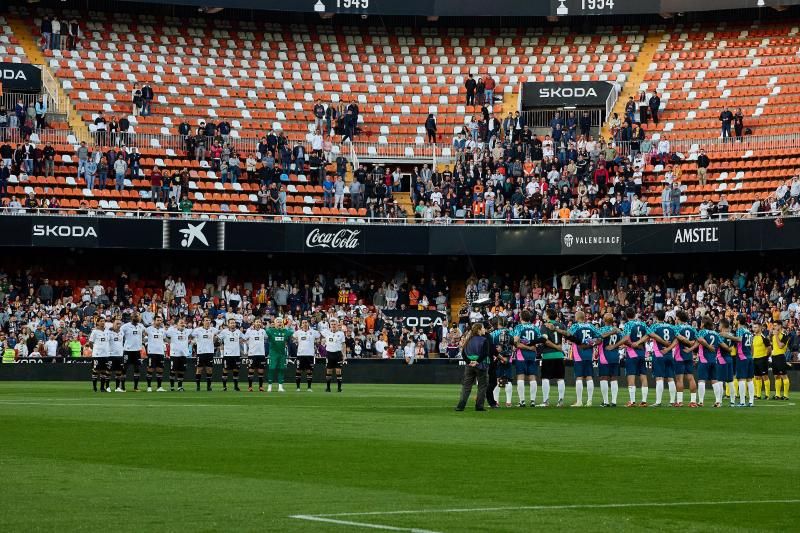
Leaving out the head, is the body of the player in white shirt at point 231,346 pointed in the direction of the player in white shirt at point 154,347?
no

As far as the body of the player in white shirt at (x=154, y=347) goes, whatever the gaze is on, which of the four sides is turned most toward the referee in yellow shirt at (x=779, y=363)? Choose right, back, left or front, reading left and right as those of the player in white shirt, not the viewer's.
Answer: left

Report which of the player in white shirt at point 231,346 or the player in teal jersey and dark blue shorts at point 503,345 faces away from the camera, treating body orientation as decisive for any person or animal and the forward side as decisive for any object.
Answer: the player in teal jersey and dark blue shorts

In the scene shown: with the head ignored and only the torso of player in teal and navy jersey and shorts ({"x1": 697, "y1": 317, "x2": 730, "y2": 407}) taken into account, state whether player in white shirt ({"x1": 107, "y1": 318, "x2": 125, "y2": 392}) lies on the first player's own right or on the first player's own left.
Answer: on the first player's own left

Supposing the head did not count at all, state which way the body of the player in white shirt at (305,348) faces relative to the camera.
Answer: toward the camera

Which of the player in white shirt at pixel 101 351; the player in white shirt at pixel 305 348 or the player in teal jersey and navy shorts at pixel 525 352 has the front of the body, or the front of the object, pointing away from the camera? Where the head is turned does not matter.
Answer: the player in teal jersey and navy shorts

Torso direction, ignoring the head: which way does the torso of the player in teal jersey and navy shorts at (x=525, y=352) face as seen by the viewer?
away from the camera

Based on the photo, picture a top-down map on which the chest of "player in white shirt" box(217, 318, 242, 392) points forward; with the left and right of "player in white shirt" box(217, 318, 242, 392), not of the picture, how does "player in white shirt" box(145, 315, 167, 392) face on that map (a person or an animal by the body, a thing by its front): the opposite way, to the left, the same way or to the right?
the same way

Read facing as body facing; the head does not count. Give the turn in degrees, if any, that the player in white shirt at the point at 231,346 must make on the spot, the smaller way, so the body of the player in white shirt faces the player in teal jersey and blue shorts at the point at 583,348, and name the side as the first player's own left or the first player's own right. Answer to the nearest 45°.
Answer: approximately 45° to the first player's own left

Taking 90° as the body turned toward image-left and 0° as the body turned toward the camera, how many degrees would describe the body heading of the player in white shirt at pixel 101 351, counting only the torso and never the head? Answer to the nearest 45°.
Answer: approximately 315°

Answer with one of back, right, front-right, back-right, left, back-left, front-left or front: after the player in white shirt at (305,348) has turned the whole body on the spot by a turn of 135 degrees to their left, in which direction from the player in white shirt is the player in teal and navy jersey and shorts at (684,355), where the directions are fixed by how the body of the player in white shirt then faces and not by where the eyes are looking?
right

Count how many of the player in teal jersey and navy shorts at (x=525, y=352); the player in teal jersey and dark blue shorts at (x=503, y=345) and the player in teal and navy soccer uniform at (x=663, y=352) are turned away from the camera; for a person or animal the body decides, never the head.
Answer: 3

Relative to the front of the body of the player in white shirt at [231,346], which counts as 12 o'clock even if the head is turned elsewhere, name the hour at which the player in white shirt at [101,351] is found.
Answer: the player in white shirt at [101,351] is roughly at 2 o'clock from the player in white shirt at [231,346].

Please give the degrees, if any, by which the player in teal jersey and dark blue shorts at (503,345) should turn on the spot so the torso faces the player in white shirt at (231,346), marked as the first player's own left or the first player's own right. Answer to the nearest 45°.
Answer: approximately 45° to the first player's own left

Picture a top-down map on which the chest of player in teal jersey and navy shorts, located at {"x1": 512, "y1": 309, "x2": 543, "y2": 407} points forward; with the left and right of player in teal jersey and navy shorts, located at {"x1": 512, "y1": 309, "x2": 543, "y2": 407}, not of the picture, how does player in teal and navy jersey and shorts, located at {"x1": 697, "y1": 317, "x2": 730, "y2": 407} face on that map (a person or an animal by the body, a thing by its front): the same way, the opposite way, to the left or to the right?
the same way

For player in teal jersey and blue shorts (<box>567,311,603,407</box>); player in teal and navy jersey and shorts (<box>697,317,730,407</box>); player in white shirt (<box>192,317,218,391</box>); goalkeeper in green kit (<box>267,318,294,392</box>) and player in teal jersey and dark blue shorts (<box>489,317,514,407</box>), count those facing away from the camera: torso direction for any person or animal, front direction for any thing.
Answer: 3

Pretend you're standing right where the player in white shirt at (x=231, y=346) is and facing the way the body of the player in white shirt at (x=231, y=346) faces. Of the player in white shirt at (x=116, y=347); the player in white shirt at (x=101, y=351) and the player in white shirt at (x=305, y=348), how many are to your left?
1
